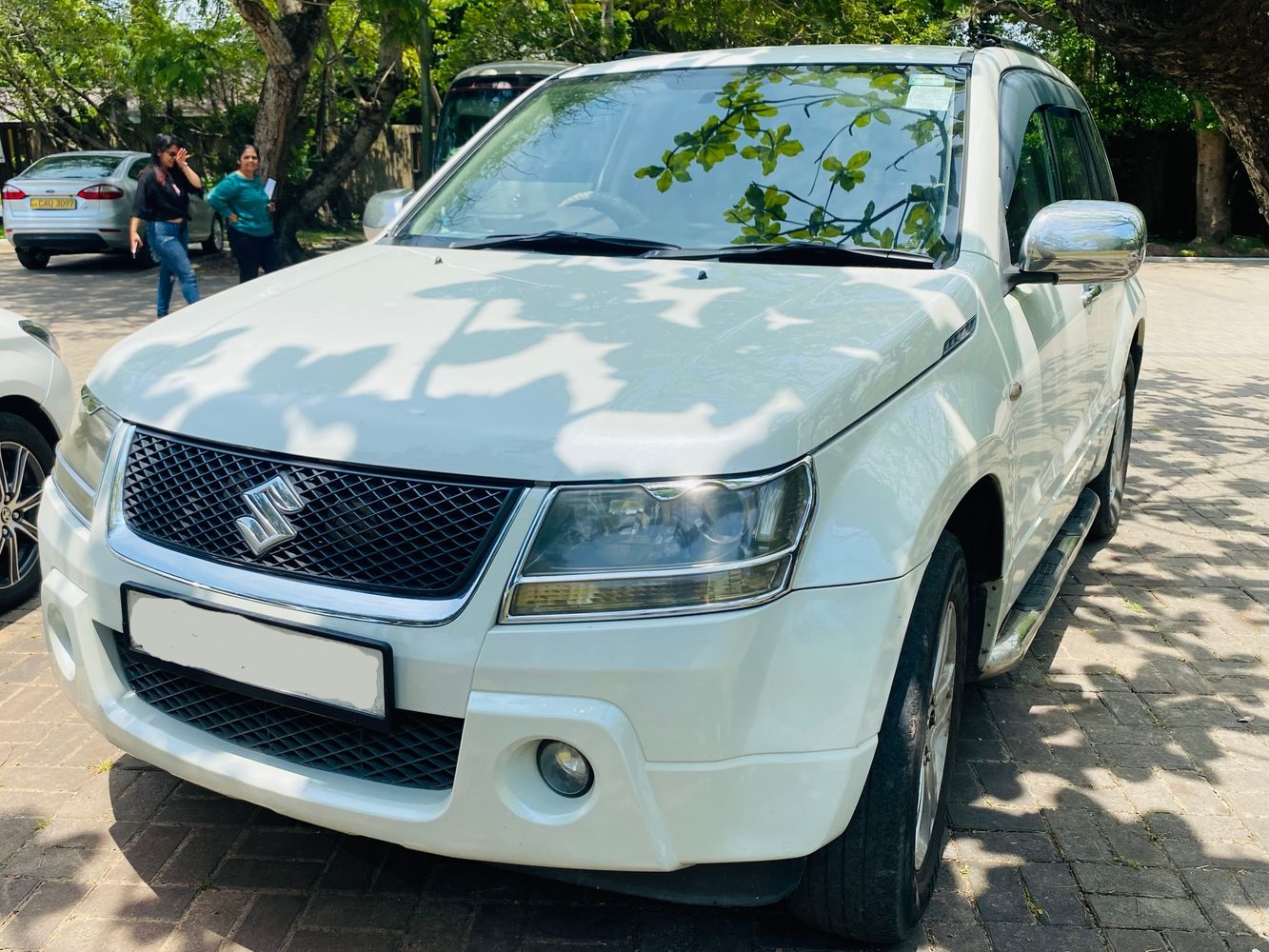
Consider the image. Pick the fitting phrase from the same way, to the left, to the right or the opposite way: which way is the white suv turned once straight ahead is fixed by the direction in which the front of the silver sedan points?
the opposite way

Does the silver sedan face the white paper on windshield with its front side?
no

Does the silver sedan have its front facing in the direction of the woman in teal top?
no

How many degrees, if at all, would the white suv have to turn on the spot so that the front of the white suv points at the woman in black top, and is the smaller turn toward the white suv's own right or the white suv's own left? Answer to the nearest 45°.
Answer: approximately 135° to the white suv's own right

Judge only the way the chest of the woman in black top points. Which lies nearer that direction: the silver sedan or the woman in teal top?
the woman in teal top

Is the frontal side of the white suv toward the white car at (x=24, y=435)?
no

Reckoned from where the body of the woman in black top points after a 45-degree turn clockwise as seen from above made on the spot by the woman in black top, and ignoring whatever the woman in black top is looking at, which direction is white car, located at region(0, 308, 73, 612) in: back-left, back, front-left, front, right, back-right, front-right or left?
front

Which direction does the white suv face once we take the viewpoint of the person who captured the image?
facing the viewer and to the left of the viewer

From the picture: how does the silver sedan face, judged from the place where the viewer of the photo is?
facing away from the viewer and to the right of the viewer

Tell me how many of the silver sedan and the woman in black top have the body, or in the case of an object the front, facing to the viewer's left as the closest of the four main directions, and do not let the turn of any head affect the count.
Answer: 0

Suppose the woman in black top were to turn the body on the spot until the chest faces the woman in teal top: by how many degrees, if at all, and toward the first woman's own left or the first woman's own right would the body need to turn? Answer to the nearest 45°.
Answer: approximately 45° to the first woman's own left

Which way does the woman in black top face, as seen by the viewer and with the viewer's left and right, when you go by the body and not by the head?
facing the viewer and to the right of the viewer

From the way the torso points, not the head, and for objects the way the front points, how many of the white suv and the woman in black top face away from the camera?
0
